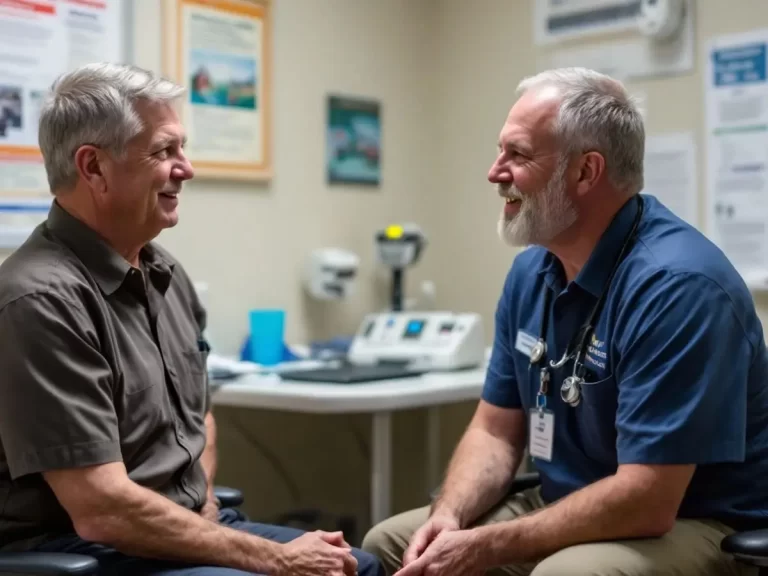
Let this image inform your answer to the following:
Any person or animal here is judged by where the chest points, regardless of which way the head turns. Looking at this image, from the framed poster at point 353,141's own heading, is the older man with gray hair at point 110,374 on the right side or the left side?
on its right

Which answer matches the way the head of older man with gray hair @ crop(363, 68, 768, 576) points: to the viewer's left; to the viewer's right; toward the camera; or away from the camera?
to the viewer's left

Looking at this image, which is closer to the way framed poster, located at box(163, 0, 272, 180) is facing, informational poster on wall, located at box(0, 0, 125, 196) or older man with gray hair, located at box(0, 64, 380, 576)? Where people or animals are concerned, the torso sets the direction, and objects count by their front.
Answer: the older man with gray hair

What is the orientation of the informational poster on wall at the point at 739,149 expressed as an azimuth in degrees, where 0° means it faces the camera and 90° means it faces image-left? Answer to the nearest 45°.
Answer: approximately 45°

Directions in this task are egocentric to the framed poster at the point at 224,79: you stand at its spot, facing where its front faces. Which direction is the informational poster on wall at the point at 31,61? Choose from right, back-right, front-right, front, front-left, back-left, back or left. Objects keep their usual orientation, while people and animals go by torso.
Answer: right

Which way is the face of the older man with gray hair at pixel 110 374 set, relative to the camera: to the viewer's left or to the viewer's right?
to the viewer's right

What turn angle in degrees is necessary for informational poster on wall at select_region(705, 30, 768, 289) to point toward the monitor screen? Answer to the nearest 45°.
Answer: approximately 45° to its right

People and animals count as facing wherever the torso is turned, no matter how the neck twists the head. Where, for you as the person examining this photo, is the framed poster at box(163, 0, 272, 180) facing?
facing the viewer and to the right of the viewer

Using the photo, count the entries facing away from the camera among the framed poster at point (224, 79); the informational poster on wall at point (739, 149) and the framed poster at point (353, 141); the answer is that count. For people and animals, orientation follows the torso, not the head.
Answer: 0

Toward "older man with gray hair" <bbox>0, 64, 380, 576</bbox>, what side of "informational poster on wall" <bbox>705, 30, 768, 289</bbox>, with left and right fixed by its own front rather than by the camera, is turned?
front

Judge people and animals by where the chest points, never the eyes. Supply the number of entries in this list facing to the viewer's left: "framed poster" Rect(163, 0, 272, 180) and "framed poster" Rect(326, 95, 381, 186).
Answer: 0

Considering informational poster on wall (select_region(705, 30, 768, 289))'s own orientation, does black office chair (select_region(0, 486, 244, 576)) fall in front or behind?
in front

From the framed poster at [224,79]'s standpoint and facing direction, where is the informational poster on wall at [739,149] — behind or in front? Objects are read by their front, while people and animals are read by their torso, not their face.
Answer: in front

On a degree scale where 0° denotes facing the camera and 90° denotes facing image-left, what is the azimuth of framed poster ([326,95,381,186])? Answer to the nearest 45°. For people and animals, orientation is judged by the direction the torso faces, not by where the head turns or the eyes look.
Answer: approximately 315°

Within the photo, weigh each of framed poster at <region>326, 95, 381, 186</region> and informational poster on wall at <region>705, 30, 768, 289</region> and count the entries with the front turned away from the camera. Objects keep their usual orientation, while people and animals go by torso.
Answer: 0
